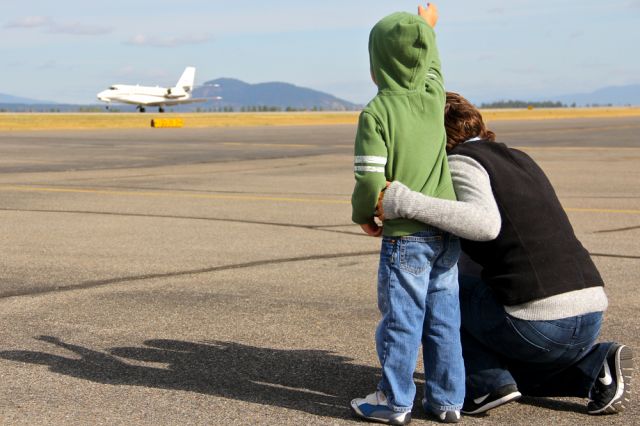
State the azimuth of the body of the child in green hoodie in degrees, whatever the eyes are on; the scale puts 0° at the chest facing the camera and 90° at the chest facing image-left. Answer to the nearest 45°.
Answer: approximately 135°
